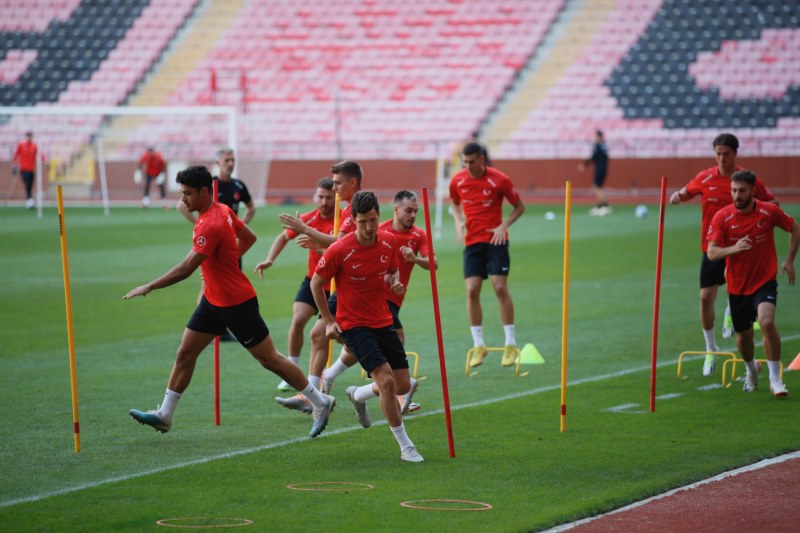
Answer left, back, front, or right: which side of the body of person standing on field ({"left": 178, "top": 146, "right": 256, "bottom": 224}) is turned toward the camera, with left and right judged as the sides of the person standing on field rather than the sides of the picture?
front

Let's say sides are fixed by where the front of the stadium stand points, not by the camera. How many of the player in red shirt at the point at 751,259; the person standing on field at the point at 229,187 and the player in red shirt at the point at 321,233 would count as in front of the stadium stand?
3

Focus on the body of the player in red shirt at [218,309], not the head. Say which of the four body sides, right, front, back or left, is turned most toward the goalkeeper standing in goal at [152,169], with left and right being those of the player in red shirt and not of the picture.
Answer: right

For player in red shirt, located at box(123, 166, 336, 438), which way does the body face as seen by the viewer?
to the viewer's left

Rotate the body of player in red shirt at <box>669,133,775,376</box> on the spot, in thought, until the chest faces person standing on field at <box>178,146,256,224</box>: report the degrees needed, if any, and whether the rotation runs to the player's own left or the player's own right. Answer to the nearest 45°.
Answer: approximately 90° to the player's own right

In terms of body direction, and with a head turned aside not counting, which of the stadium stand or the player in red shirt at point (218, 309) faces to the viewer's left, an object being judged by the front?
the player in red shirt

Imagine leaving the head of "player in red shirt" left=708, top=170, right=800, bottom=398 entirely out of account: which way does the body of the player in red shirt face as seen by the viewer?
toward the camera

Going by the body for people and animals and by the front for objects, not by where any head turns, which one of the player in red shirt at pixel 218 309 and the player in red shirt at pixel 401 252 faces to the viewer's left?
the player in red shirt at pixel 218 309
